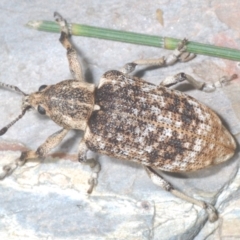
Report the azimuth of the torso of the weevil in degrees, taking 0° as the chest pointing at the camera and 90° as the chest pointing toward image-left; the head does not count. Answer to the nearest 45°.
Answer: approximately 90°
